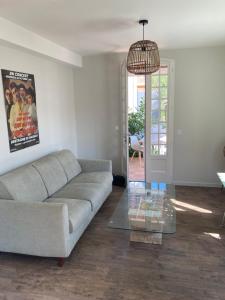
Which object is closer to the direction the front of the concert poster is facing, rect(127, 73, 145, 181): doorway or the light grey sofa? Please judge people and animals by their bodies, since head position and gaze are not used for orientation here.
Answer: the light grey sofa

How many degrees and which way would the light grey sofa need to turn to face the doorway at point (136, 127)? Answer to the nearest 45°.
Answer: approximately 90° to its left

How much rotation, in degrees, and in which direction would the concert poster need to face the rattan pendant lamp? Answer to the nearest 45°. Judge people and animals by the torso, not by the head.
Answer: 0° — it already faces it

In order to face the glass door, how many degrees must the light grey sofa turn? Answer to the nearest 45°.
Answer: approximately 90° to its left

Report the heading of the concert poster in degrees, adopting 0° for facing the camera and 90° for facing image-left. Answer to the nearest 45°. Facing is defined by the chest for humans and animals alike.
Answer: approximately 315°

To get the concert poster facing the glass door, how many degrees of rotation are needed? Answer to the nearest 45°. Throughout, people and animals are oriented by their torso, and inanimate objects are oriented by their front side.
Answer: approximately 45° to its left

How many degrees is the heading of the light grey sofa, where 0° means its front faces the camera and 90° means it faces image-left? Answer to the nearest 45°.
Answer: approximately 315°

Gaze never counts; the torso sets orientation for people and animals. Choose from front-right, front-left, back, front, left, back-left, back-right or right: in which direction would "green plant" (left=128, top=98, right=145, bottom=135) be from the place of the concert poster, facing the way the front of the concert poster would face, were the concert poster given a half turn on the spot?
right
